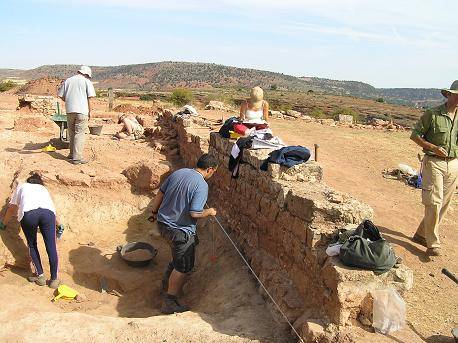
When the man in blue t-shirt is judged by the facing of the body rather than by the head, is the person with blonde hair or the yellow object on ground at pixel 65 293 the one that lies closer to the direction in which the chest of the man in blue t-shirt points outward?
the person with blonde hair

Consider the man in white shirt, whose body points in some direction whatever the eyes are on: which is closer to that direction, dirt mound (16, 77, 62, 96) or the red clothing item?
the dirt mound

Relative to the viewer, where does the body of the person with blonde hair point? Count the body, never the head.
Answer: toward the camera

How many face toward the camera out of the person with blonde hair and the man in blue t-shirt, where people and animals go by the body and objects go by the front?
1

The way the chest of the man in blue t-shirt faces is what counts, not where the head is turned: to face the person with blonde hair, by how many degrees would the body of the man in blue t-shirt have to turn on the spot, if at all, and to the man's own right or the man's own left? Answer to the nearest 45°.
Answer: approximately 45° to the man's own left

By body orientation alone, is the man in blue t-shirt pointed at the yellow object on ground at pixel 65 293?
no

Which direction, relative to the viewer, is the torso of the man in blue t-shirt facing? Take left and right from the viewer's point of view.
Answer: facing away from the viewer and to the right of the viewer

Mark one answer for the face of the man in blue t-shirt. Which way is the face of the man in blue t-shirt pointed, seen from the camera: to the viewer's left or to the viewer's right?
to the viewer's right

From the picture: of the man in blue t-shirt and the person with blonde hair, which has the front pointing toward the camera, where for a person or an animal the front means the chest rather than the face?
the person with blonde hair

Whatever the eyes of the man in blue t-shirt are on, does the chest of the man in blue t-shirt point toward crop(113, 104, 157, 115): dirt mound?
no
